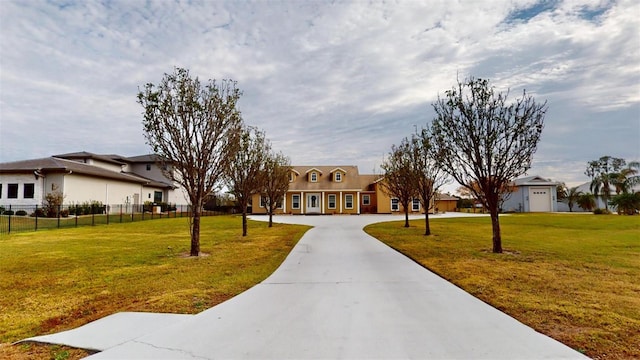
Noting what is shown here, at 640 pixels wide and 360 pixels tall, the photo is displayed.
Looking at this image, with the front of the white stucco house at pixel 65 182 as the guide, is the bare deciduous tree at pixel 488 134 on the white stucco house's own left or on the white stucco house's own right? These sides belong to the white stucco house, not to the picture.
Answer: on the white stucco house's own left

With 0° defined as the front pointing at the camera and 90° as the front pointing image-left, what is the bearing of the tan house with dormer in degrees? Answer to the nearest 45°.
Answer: approximately 0°

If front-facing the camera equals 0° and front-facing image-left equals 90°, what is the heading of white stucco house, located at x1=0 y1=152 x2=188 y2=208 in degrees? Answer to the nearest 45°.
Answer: approximately 45°

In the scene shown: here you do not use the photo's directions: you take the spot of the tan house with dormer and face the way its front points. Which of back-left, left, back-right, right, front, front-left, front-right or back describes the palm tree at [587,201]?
left

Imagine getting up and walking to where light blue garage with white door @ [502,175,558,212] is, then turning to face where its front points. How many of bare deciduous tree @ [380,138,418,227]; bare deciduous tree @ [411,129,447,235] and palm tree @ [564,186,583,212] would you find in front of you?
2

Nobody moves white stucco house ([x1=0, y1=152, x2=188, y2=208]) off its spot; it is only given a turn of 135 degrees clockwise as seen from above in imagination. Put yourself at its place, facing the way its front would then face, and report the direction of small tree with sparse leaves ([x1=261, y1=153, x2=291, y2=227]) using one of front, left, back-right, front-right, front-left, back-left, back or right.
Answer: back-right

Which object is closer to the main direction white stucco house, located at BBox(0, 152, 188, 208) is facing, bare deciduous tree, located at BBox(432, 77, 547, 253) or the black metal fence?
the black metal fence

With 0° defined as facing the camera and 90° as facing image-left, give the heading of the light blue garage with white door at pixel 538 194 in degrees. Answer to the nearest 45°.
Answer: approximately 0°

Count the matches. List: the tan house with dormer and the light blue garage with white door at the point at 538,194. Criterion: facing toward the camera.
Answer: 2

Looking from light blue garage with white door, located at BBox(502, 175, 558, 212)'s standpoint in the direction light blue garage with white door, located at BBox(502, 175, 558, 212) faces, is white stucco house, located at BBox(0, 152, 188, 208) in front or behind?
in front

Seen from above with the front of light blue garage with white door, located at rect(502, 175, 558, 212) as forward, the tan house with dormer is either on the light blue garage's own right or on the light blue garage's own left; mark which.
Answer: on the light blue garage's own right

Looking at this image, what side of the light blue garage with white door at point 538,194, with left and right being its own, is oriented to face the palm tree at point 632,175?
left

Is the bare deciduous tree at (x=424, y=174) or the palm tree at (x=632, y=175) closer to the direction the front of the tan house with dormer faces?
the bare deciduous tree
